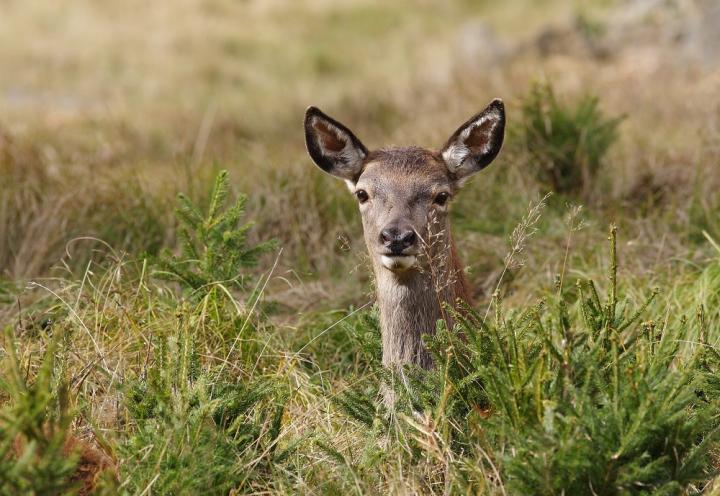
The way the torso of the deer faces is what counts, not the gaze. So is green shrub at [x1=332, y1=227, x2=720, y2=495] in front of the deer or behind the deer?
in front

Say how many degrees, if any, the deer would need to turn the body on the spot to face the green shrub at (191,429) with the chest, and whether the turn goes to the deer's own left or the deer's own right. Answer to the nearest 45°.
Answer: approximately 45° to the deer's own right

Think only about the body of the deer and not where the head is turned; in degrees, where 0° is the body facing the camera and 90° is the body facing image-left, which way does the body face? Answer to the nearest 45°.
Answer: approximately 0°

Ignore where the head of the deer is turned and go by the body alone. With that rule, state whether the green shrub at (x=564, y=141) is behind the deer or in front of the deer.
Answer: behind

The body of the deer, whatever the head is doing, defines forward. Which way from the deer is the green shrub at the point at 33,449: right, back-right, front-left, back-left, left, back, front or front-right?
front-right

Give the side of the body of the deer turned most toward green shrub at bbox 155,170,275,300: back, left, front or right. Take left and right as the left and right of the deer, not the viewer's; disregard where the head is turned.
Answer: right
